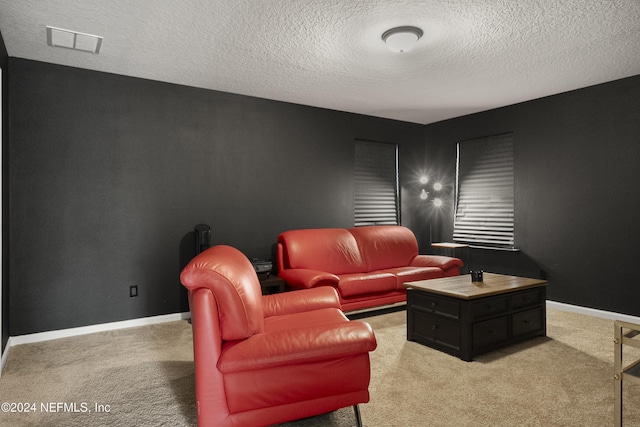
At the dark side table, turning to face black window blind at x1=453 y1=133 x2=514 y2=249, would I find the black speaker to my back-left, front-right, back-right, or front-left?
back-left

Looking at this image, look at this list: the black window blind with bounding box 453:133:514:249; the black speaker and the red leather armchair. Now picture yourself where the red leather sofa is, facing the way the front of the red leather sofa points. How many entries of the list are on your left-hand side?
1

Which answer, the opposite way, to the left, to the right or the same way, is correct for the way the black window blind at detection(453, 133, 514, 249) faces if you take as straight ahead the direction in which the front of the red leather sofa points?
to the right

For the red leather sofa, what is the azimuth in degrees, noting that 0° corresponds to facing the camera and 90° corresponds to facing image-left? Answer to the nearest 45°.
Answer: approximately 315°

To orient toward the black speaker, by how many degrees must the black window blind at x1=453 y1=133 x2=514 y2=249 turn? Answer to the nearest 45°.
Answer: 0° — it already faces it

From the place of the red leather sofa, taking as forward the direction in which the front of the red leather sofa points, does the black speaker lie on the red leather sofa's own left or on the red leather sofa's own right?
on the red leather sofa's own right

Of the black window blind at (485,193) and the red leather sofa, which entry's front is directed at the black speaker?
the black window blind

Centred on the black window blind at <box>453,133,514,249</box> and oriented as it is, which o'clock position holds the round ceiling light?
The round ceiling light is roughly at 11 o'clock from the black window blind.

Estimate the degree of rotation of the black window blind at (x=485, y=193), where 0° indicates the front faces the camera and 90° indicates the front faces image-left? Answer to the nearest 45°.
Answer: approximately 45°

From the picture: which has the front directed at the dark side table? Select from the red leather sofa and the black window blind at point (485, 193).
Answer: the black window blind

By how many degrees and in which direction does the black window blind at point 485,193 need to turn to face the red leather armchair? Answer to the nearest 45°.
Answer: approximately 45° to its left
